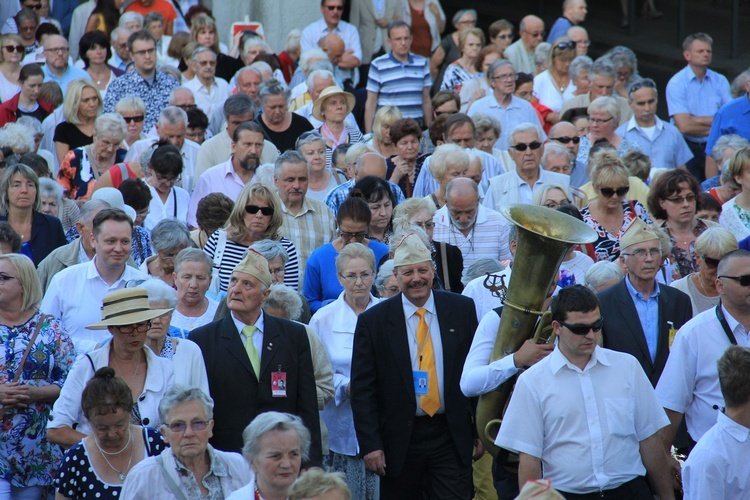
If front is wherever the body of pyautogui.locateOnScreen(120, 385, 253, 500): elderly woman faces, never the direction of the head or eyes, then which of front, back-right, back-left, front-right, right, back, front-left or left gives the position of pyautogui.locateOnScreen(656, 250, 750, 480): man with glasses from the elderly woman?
left

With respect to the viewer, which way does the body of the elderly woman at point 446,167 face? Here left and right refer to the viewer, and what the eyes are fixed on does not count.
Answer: facing the viewer and to the right of the viewer

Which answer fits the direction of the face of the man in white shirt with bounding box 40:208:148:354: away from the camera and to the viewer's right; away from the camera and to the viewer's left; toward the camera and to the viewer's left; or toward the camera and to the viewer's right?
toward the camera and to the viewer's right

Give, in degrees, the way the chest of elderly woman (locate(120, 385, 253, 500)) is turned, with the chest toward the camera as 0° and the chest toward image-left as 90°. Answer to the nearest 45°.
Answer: approximately 0°

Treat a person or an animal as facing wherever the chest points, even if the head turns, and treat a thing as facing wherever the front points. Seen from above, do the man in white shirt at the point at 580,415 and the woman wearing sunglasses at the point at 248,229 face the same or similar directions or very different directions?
same or similar directions

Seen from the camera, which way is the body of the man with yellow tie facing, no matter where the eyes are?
toward the camera

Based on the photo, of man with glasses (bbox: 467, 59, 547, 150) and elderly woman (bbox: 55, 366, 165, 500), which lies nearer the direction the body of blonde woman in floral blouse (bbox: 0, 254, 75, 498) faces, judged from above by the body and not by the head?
the elderly woman

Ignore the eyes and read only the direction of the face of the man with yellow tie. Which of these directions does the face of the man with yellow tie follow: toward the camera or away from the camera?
toward the camera

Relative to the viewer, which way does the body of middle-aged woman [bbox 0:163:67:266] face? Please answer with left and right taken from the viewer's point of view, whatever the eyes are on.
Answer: facing the viewer

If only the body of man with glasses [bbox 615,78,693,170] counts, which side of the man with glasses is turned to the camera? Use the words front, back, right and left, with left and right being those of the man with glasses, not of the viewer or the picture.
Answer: front

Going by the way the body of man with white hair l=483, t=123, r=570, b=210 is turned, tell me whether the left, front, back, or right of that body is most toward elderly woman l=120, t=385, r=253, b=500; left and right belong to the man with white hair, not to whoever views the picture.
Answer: front

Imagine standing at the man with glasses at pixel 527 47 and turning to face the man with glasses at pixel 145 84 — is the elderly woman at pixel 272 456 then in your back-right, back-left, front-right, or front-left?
front-left

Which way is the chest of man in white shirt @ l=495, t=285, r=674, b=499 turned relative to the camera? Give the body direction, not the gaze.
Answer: toward the camera

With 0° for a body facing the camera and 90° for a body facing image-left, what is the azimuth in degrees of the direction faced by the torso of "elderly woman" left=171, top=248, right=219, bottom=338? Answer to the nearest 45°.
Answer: approximately 0°

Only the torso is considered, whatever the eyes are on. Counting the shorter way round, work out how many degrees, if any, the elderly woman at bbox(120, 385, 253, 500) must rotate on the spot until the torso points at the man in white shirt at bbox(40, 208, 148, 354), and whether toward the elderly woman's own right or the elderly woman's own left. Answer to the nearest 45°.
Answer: approximately 180°

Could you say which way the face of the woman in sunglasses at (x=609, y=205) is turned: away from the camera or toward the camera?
toward the camera

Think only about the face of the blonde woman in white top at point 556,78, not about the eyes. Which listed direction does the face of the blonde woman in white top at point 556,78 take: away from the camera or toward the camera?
toward the camera

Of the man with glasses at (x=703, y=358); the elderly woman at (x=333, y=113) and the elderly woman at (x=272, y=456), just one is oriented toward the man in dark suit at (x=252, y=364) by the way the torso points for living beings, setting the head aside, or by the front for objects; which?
the elderly woman at (x=333, y=113)

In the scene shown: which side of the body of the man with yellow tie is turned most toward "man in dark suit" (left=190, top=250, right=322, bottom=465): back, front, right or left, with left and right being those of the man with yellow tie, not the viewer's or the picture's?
right

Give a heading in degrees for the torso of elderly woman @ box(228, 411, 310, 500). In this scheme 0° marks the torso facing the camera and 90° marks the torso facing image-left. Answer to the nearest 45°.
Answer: approximately 315°

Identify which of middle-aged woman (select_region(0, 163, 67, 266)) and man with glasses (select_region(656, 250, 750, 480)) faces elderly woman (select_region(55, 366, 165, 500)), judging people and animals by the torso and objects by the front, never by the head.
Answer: middle-aged woman (select_region(0, 163, 67, 266))
